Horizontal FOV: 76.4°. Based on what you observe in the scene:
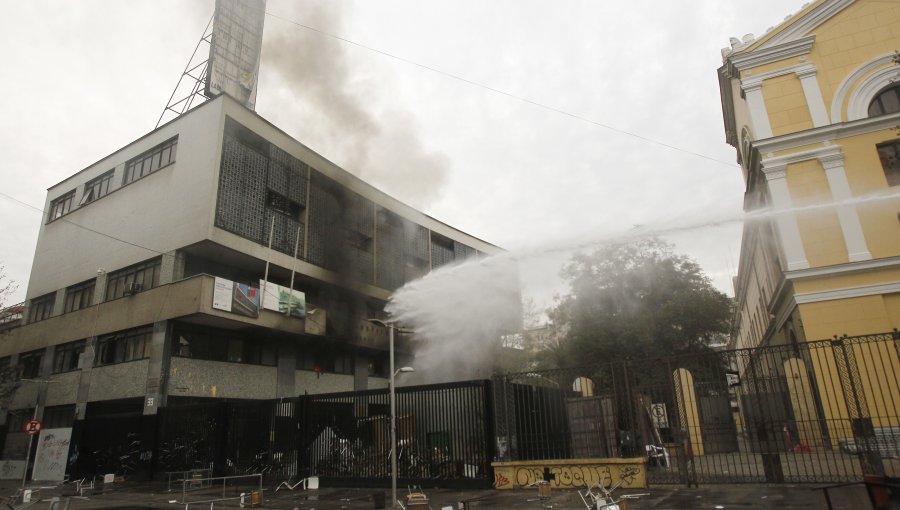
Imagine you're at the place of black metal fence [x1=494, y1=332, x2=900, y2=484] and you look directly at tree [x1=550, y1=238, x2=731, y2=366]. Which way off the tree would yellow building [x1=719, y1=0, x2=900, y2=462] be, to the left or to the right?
right

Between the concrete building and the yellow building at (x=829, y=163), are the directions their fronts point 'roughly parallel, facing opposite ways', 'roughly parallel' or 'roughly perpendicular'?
roughly perpendicular

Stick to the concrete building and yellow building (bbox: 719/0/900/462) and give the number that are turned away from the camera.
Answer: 0

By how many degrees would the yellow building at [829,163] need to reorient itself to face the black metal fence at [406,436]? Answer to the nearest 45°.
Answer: approximately 45° to its right

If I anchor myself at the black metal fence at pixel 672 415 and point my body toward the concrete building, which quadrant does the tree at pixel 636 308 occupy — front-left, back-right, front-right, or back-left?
front-right

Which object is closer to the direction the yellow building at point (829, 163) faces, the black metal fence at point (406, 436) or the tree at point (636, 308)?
the black metal fence

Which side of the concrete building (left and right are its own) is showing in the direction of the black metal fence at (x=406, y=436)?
front

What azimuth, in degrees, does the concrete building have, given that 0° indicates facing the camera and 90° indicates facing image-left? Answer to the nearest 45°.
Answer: approximately 315°
